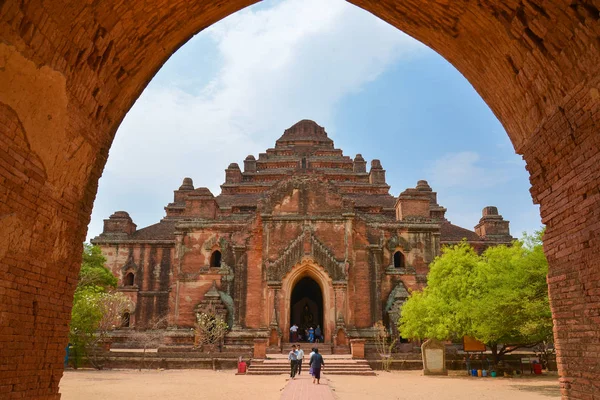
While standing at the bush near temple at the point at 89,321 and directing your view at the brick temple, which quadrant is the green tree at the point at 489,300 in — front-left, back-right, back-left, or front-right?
front-right

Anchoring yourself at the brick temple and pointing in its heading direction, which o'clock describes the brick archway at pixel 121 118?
The brick archway is roughly at 12 o'clock from the brick temple.

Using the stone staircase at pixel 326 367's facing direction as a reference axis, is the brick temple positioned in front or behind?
behind

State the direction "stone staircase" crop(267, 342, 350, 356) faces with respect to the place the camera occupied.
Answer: facing the viewer

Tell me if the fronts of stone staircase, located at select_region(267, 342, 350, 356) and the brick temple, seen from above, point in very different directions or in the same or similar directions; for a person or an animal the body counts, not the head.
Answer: same or similar directions

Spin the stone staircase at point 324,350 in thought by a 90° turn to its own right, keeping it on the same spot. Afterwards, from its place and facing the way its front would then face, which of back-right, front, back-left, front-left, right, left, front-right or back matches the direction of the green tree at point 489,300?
back-left

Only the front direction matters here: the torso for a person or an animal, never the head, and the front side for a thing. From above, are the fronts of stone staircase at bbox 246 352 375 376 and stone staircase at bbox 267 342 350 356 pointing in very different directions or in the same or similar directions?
same or similar directions

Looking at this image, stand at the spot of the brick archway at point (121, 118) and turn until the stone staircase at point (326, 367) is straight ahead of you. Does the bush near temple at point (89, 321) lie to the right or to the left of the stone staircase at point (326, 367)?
left

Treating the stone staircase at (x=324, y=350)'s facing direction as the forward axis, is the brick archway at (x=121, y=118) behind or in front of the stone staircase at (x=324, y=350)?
in front

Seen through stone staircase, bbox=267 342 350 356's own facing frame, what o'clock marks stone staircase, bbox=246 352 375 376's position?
stone staircase, bbox=246 352 375 376 is roughly at 12 o'clock from stone staircase, bbox=267 342 350 356.

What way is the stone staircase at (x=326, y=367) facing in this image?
toward the camera

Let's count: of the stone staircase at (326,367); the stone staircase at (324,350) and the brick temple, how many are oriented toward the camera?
3

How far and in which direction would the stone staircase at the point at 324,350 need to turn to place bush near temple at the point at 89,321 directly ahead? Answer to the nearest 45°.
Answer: approximately 90° to its right
